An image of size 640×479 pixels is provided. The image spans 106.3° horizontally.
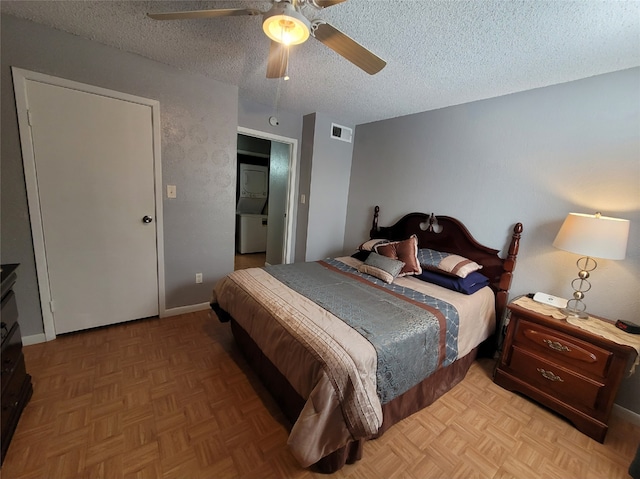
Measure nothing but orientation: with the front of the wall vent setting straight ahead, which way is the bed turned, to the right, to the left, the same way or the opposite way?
to the right

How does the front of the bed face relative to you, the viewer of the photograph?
facing the viewer and to the left of the viewer

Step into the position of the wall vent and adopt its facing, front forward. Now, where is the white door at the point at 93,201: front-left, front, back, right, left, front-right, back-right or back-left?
right

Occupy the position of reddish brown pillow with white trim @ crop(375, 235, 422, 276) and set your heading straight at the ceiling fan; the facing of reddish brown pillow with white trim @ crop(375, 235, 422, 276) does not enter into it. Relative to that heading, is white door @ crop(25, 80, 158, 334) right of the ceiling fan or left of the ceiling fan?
right

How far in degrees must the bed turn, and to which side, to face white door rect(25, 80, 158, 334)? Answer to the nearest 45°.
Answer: approximately 45° to its right

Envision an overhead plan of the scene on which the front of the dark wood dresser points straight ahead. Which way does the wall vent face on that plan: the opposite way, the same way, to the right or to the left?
to the right

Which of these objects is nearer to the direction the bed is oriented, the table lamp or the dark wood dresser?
the dark wood dresser

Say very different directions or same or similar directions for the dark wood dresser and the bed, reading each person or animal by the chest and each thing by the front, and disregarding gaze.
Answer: very different directions

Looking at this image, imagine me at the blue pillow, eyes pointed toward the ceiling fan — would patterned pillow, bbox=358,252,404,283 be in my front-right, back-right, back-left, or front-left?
front-right

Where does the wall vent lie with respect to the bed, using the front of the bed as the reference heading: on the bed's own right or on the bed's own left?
on the bed's own right

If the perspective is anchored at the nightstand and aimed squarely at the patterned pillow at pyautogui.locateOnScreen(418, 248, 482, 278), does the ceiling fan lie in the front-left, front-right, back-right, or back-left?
front-left

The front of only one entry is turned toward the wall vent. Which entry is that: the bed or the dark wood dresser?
the dark wood dresser

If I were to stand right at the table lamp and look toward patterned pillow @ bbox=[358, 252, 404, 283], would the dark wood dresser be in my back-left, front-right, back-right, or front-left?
front-left

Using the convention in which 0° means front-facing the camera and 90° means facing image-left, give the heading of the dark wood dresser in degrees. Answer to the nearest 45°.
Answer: approximately 270°

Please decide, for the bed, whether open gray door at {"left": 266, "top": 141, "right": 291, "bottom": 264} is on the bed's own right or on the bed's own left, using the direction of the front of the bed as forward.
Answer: on the bed's own right
